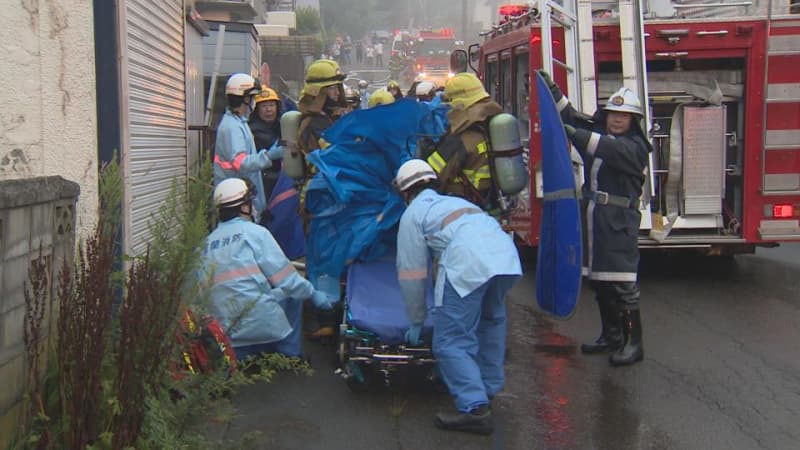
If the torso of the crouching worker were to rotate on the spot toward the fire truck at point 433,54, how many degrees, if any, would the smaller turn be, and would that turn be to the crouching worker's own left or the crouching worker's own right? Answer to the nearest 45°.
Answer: approximately 45° to the crouching worker's own left

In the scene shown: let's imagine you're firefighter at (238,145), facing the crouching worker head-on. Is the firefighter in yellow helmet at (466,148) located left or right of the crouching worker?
left

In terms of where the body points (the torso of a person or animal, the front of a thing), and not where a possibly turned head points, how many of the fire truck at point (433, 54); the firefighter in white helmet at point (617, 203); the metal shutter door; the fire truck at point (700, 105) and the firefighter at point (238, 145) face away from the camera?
1

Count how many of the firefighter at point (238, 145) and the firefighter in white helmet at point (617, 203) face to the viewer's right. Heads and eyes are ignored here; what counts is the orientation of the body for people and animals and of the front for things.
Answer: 1

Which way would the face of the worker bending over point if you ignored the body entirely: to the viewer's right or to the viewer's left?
to the viewer's left

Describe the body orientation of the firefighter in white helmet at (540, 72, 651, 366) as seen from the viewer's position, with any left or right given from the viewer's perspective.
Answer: facing the viewer and to the left of the viewer

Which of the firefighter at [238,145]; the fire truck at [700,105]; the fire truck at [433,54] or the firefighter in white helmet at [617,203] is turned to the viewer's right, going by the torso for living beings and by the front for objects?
the firefighter

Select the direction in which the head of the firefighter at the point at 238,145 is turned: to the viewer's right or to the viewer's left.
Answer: to the viewer's right

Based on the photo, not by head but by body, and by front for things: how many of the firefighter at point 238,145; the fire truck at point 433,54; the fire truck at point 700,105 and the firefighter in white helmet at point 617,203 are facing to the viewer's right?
1

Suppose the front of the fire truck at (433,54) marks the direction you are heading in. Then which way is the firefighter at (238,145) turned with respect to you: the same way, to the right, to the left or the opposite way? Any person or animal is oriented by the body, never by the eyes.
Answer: to the left

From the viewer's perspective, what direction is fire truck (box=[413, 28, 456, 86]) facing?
toward the camera

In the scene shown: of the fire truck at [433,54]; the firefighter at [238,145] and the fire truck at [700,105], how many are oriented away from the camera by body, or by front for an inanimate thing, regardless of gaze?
1

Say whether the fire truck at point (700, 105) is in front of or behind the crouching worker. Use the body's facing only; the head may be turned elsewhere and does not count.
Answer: in front

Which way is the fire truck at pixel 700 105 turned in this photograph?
away from the camera

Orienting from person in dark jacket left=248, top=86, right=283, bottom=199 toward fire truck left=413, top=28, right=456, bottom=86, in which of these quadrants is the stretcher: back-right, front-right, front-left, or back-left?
back-right

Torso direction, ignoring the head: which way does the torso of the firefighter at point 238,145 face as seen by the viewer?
to the viewer's right
